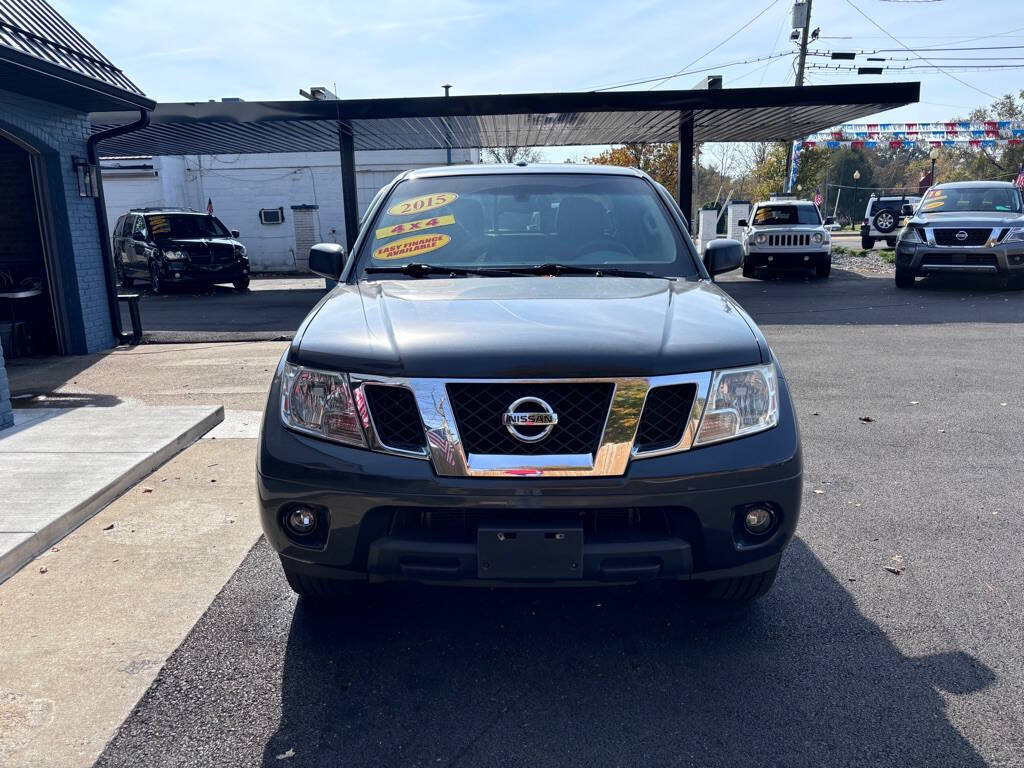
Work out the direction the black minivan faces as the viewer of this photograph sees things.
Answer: facing the viewer and to the right of the viewer

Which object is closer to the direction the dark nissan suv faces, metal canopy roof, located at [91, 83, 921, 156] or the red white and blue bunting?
the metal canopy roof

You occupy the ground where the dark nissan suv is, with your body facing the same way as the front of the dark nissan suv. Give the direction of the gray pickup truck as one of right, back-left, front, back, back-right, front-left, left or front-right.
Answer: front

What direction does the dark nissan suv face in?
toward the camera

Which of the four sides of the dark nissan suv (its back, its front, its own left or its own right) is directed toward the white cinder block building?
right

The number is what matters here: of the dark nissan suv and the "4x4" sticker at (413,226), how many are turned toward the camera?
2

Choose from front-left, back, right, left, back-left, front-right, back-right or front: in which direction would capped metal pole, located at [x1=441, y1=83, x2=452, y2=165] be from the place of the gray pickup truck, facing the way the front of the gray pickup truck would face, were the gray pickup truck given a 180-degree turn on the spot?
front

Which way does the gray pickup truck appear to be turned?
toward the camera

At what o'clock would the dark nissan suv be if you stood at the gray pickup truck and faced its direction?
The dark nissan suv is roughly at 7 o'clock from the gray pickup truck.

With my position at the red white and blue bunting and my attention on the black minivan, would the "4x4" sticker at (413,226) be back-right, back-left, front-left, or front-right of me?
front-left

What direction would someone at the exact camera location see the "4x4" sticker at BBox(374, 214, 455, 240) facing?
facing the viewer

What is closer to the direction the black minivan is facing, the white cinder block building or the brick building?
the brick building

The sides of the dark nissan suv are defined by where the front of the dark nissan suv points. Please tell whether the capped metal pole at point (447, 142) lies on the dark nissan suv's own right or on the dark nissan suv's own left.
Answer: on the dark nissan suv's own right

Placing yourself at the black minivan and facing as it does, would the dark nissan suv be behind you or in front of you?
in front

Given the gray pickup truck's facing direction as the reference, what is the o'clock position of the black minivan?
The black minivan is roughly at 5 o'clock from the gray pickup truck.
